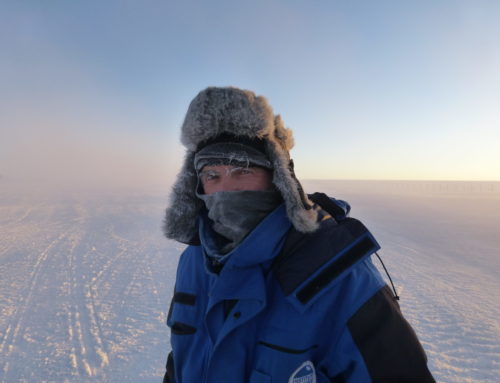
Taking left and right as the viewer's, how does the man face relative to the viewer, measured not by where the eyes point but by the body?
facing the viewer and to the left of the viewer
